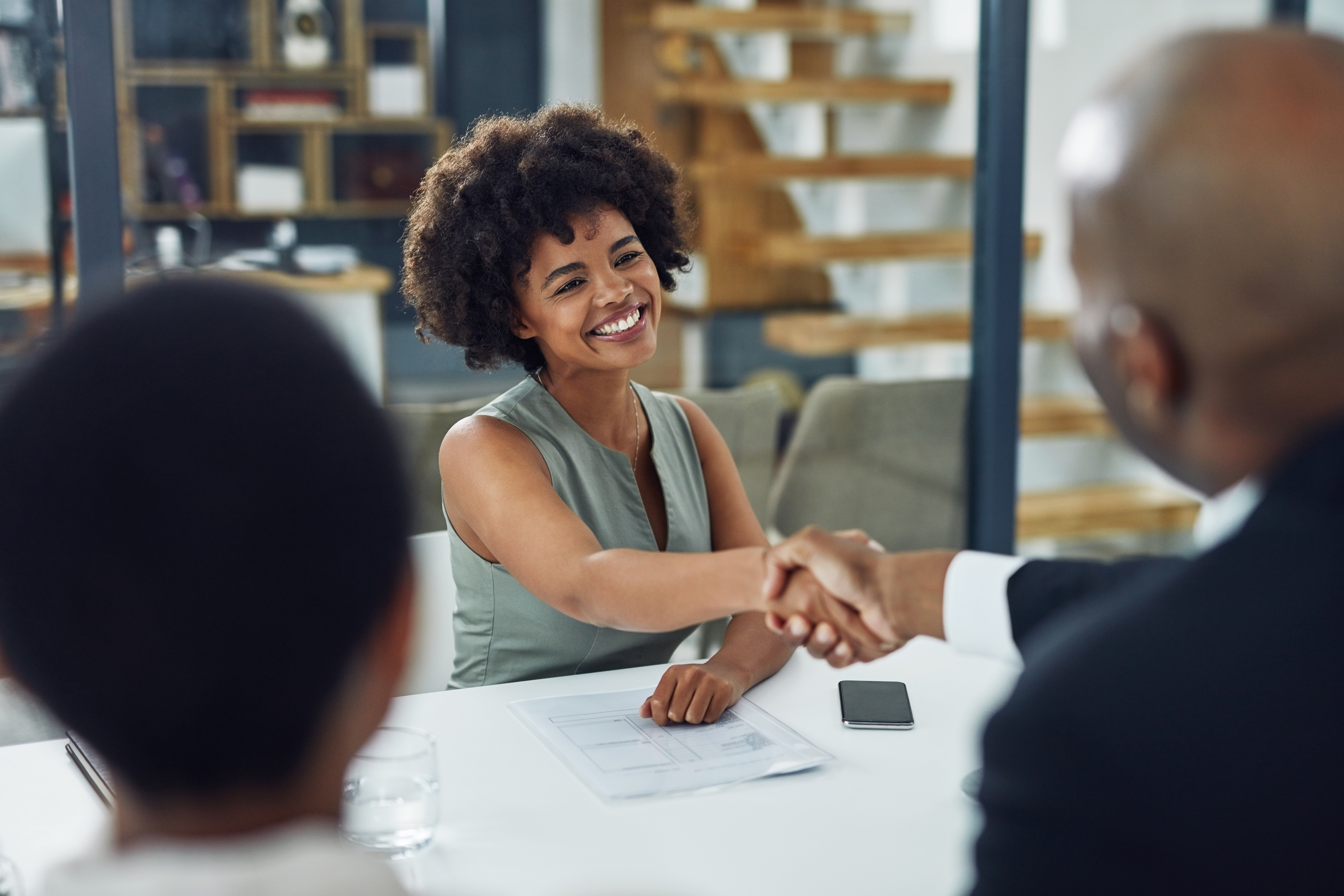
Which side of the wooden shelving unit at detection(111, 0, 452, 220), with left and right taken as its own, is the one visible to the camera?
front

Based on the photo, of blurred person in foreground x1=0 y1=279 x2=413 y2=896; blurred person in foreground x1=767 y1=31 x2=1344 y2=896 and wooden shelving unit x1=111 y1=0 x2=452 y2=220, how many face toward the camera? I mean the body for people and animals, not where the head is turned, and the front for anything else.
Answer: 1

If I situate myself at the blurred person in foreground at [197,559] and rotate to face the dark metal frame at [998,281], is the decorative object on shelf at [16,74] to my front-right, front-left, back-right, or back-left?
front-left

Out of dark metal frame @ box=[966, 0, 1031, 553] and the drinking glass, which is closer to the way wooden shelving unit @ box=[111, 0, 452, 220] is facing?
the drinking glass

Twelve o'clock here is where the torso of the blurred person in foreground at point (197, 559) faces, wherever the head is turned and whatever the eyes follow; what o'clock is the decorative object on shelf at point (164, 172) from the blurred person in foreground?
The decorative object on shelf is roughly at 12 o'clock from the blurred person in foreground.

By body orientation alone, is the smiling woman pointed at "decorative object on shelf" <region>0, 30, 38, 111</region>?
no

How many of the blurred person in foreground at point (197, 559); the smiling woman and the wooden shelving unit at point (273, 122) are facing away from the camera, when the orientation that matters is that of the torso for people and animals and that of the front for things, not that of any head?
1

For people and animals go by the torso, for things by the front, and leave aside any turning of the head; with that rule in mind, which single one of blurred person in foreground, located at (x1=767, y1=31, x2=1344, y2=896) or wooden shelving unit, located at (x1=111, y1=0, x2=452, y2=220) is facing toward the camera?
the wooden shelving unit

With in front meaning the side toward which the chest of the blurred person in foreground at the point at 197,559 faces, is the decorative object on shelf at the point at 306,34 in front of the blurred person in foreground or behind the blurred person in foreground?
in front

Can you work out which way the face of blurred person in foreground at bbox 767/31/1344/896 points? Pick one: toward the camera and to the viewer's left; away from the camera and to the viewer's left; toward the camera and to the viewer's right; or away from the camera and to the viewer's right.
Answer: away from the camera and to the viewer's left

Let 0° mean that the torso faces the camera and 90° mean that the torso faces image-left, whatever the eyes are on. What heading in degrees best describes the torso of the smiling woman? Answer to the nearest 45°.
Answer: approximately 315°

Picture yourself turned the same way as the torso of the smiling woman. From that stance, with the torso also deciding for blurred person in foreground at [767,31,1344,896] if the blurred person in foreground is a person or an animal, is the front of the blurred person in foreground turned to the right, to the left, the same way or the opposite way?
the opposite way

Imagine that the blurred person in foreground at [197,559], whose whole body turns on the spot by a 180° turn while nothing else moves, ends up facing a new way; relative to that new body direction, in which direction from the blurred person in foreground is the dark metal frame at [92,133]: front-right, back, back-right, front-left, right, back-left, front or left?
back

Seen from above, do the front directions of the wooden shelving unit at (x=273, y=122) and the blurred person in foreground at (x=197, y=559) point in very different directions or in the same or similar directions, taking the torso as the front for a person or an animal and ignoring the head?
very different directions

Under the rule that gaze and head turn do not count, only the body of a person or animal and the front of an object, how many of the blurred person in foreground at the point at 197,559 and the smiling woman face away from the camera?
1

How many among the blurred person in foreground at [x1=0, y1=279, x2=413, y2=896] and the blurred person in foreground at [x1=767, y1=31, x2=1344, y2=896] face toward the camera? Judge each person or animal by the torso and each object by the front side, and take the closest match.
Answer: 0

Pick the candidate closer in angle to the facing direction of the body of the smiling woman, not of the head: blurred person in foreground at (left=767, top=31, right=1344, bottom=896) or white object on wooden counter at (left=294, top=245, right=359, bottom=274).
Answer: the blurred person in foreground

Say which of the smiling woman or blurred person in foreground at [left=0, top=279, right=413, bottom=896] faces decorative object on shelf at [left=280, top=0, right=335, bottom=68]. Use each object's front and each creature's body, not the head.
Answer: the blurred person in foreground

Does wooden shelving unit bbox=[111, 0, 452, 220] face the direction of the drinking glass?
yes

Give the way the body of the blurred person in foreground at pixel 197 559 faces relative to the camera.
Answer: away from the camera

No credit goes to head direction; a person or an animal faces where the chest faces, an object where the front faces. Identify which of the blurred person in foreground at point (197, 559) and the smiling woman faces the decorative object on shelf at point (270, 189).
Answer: the blurred person in foreground

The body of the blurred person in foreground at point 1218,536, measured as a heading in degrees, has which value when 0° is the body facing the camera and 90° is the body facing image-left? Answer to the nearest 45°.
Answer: approximately 135°
